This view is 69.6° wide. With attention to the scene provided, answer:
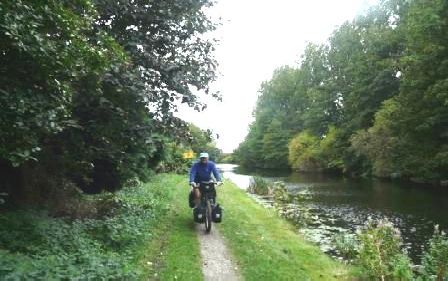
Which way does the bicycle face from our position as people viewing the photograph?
facing the viewer

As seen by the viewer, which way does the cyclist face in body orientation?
toward the camera

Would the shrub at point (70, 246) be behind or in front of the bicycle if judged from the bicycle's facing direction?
in front

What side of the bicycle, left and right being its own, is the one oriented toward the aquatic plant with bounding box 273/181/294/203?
back

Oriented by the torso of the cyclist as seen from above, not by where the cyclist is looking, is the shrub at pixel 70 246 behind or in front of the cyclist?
in front

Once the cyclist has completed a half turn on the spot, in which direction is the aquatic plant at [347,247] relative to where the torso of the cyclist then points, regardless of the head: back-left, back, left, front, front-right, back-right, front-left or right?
right

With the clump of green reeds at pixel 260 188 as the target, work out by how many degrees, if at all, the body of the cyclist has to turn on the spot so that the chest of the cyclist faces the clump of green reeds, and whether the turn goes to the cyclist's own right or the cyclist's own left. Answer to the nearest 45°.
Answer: approximately 180°

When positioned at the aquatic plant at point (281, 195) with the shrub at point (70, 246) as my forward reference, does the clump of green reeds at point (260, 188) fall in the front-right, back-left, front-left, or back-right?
back-right

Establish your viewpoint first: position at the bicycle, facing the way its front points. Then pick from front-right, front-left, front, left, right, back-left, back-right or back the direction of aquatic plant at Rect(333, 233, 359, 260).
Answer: left
